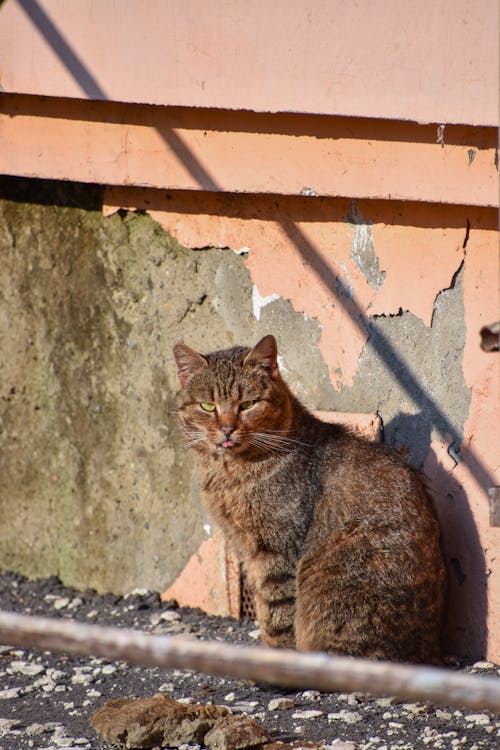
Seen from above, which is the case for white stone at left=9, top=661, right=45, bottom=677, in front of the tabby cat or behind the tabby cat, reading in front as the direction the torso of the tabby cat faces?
in front

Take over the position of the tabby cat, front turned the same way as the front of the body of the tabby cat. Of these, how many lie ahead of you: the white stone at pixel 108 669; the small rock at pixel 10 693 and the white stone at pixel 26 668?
3

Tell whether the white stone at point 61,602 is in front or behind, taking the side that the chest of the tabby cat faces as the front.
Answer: in front

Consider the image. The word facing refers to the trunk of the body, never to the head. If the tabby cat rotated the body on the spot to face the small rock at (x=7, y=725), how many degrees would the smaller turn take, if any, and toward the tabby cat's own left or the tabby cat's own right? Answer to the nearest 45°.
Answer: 0° — it already faces it

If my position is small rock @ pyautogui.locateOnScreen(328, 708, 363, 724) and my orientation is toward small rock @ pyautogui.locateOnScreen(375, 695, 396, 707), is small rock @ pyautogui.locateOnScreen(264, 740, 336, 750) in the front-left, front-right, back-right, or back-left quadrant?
back-right

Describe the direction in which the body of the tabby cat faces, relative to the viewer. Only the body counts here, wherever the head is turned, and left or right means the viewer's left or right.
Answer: facing to the left of the viewer

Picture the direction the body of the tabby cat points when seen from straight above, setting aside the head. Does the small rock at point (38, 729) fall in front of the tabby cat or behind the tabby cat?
in front
